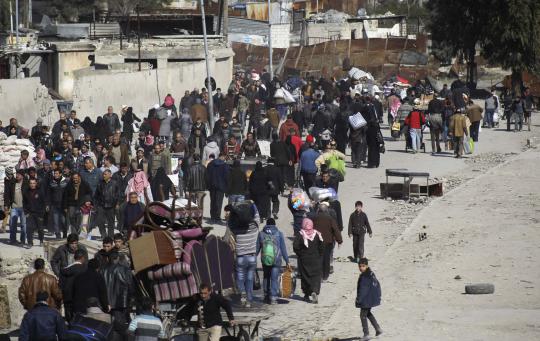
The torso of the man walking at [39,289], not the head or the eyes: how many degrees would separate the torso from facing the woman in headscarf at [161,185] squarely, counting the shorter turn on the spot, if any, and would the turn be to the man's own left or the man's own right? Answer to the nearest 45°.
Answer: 0° — they already face them

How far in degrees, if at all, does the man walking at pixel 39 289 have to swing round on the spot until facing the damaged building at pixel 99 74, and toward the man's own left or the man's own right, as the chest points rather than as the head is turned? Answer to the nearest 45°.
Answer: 0° — they already face it

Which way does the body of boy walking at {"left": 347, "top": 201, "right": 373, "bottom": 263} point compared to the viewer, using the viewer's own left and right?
facing the viewer

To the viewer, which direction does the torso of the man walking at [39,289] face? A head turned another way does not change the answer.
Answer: away from the camera

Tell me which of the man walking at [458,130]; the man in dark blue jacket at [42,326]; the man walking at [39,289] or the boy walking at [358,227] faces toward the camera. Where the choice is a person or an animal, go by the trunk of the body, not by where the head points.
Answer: the boy walking at [358,227]

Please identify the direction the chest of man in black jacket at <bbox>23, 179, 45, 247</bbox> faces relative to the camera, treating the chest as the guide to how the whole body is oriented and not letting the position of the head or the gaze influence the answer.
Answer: toward the camera

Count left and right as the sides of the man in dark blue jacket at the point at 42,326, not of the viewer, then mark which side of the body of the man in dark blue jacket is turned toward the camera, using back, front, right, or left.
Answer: back

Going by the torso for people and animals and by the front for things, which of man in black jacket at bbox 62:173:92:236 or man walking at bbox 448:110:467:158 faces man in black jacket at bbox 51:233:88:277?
man in black jacket at bbox 62:173:92:236

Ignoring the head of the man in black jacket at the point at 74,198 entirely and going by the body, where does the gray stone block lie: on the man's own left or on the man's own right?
on the man's own left

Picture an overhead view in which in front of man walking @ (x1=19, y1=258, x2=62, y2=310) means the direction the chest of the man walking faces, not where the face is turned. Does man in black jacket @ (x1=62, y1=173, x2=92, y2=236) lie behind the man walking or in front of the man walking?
in front

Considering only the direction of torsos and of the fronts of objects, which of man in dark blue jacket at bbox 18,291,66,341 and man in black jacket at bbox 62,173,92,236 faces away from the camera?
man in dark blue jacket at bbox 18,291,66,341

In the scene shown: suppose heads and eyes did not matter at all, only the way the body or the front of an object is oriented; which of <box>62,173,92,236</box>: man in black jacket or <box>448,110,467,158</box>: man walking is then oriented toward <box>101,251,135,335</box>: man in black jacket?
<box>62,173,92,236</box>: man in black jacket

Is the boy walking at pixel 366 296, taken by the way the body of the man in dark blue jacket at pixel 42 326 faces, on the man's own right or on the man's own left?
on the man's own right

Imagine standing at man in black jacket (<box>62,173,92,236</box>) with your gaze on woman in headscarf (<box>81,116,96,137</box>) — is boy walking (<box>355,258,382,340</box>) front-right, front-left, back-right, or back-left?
back-right
